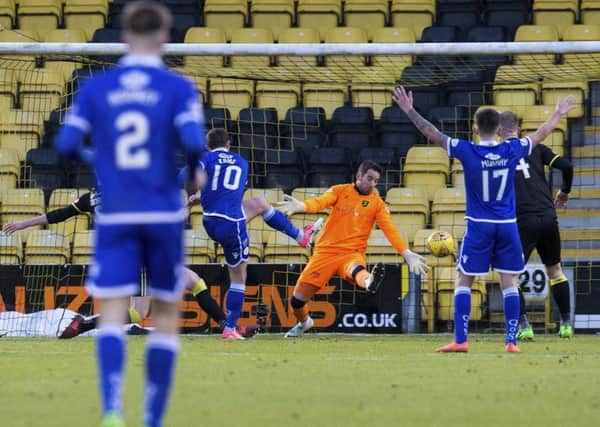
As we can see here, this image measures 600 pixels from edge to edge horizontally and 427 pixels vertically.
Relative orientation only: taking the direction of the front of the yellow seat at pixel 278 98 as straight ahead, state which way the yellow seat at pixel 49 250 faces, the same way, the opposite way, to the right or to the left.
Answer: the same way

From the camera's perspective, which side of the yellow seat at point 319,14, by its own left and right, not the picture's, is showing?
front

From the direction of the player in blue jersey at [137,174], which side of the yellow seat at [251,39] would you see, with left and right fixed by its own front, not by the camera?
front

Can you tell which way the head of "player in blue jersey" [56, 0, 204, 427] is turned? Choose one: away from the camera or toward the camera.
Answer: away from the camera

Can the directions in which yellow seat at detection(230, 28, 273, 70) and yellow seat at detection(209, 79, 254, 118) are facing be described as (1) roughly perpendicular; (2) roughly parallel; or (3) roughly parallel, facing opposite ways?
roughly parallel

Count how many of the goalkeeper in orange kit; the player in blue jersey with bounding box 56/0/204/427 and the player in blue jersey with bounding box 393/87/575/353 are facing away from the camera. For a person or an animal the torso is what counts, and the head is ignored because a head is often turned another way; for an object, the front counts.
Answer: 2

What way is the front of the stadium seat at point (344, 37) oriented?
toward the camera

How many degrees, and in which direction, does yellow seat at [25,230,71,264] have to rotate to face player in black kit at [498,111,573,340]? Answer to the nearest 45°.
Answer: approximately 45° to its left

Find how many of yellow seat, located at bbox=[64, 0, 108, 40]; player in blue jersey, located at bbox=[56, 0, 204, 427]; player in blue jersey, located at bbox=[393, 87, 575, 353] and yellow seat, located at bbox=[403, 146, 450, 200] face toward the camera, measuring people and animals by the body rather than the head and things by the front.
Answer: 2

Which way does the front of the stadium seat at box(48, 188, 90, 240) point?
toward the camera

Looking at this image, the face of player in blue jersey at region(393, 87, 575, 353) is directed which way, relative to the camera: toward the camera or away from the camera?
away from the camera

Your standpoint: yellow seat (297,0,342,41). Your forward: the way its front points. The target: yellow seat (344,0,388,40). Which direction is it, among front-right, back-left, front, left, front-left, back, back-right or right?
left

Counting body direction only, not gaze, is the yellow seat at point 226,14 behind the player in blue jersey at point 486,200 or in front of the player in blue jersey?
in front

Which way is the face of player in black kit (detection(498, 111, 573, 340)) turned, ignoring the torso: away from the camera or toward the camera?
away from the camera

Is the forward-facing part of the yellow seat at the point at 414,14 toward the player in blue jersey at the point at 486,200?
yes

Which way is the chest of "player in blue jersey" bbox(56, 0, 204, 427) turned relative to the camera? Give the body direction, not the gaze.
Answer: away from the camera

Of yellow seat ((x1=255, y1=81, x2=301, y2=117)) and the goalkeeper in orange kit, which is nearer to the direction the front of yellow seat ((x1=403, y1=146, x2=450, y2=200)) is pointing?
the goalkeeper in orange kit

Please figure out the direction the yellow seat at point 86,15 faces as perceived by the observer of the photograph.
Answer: facing the viewer

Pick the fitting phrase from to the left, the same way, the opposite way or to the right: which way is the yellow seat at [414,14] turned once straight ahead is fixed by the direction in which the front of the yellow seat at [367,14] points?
the same way
